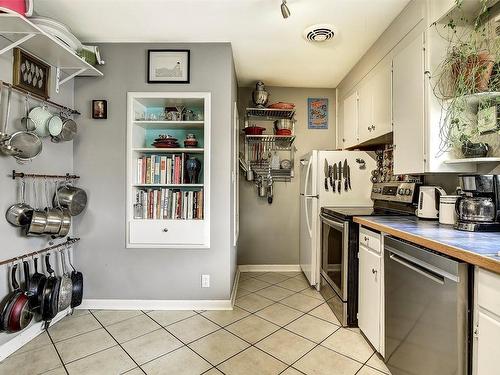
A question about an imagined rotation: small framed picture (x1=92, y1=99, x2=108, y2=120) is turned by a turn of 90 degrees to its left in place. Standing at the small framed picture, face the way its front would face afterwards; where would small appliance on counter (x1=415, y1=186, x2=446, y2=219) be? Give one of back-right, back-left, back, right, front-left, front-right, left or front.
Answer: front-right

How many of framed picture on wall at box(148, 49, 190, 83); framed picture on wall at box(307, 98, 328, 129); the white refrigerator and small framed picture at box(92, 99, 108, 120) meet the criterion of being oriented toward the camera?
3

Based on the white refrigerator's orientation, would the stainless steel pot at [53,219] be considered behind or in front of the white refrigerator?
in front

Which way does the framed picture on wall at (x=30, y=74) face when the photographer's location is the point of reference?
facing the viewer and to the right of the viewer

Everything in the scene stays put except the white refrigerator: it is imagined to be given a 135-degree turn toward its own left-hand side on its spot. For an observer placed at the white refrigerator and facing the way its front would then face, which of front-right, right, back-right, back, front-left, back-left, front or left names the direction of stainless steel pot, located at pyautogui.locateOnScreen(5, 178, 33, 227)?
right

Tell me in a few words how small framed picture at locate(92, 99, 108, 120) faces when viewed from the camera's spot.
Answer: facing the viewer

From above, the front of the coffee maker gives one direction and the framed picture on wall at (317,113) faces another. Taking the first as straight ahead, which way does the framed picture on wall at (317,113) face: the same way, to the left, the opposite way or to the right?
to the left

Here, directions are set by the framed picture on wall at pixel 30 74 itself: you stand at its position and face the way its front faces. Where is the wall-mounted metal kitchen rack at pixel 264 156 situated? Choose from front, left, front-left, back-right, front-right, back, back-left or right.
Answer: front-left

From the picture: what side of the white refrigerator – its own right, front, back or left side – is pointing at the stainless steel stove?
left

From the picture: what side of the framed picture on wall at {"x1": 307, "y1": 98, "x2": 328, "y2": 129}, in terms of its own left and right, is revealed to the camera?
front

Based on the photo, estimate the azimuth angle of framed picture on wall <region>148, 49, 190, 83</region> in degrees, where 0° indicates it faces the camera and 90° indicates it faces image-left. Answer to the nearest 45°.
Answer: approximately 0°

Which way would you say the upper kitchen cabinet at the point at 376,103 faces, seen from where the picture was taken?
facing the viewer and to the left of the viewer

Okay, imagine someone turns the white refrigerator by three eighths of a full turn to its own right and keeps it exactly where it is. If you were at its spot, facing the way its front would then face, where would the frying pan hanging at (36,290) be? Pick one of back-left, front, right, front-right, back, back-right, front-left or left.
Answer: back

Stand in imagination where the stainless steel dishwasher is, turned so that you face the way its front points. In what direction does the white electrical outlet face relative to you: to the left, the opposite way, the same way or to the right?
to the left
